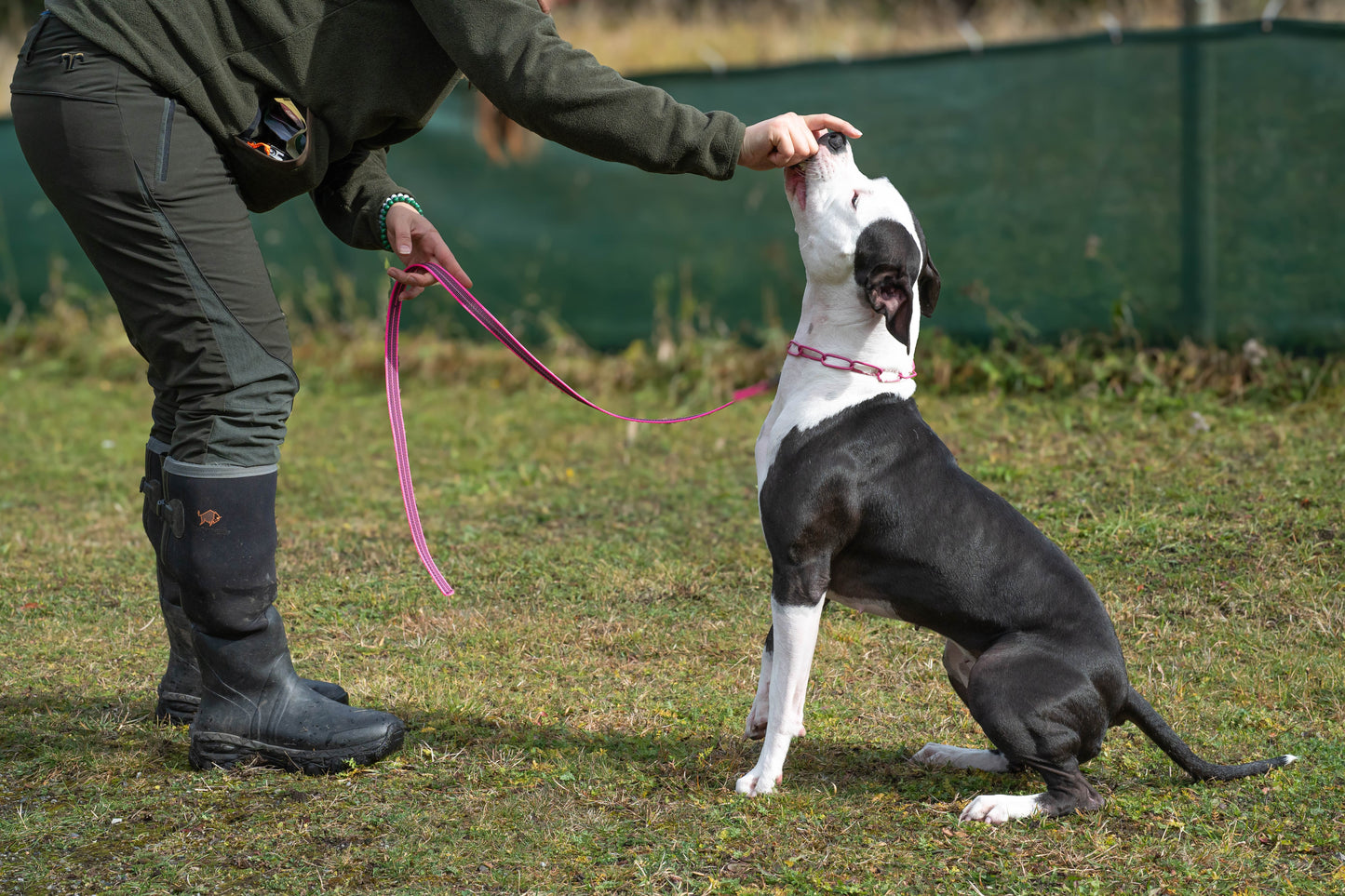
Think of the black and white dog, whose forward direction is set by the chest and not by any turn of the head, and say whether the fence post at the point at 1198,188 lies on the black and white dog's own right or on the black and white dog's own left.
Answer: on the black and white dog's own right

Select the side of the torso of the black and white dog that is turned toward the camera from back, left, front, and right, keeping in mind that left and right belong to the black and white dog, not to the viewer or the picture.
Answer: left

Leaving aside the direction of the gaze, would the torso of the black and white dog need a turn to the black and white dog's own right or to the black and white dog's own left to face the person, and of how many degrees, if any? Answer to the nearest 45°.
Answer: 0° — it already faces them

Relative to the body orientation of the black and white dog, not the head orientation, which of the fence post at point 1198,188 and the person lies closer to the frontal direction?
the person

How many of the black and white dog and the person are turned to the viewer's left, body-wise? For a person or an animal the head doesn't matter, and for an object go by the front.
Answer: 1

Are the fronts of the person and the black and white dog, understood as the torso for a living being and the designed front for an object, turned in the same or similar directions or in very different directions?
very different directions

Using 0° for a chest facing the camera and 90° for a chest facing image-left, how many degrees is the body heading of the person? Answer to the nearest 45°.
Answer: approximately 270°
